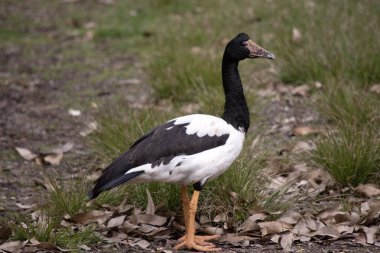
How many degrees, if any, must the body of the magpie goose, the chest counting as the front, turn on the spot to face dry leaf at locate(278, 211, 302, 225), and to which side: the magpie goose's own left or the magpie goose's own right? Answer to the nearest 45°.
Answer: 0° — it already faces it

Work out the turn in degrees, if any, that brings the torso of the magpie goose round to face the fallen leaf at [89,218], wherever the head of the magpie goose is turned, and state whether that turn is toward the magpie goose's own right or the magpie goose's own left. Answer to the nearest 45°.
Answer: approximately 180°

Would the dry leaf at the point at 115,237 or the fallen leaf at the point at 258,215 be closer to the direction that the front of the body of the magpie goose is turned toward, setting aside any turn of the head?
the fallen leaf

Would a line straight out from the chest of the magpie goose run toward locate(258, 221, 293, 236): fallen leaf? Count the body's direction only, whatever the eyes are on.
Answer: yes

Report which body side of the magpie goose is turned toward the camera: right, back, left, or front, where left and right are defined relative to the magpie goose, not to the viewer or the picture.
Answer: right

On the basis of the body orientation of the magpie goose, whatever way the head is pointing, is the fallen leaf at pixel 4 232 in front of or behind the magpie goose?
behind

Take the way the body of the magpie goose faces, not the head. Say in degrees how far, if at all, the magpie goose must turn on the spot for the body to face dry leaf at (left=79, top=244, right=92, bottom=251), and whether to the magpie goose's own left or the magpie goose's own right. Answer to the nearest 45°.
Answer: approximately 180°

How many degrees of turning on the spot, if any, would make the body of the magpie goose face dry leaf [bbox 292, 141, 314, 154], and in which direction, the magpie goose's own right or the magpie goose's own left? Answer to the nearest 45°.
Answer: approximately 45° to the magpie goose's own left

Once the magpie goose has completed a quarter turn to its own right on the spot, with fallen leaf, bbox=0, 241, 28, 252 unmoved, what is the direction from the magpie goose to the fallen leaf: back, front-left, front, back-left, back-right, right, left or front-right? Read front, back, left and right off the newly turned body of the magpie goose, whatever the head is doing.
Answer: right

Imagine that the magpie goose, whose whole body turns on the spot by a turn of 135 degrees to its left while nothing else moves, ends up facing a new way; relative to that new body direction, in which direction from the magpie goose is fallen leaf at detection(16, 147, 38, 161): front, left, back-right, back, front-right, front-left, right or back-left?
front

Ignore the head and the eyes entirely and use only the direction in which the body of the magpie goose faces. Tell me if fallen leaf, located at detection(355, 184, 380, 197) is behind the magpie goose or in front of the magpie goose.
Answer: in front

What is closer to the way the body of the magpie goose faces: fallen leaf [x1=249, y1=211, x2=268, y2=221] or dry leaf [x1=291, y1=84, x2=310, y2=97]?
the fallen leaf

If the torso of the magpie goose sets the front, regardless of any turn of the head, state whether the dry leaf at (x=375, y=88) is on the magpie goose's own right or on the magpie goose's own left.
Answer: on the magpie goose's own left

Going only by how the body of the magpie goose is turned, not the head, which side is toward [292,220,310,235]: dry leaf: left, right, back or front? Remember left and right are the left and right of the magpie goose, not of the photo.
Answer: front

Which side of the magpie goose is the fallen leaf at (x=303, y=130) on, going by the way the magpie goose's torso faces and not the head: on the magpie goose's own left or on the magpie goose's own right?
on the magpie goose's own left
